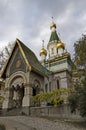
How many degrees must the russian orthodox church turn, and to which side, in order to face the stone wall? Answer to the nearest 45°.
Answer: approximately 90° to its left

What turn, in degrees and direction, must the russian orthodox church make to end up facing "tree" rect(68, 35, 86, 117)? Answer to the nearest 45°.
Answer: approximately 90° to its left

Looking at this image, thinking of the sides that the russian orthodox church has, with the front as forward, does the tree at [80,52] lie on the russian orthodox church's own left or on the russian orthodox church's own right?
on the russian orthodox church's own left

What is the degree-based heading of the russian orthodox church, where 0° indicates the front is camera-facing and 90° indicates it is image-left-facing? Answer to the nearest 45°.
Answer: approximately 45°
